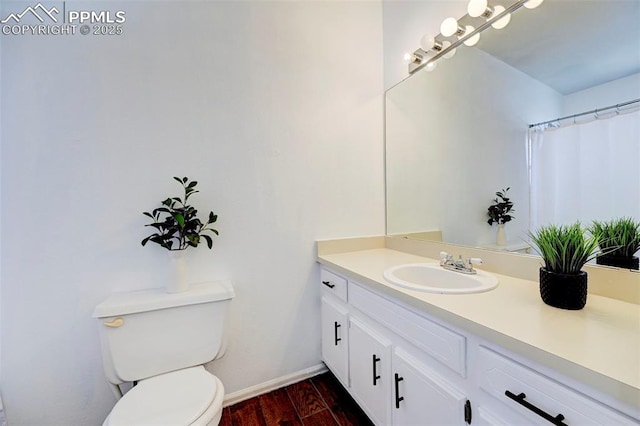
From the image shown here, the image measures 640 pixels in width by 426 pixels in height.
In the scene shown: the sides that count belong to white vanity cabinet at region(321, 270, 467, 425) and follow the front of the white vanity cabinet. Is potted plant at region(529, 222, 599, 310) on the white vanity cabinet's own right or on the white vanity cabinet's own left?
on the white vanity cabinet's own left

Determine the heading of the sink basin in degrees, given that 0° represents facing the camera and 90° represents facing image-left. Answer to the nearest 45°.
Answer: approximately 45°

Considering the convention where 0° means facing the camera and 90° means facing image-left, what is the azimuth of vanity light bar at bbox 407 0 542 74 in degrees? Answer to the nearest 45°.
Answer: approximately 45°

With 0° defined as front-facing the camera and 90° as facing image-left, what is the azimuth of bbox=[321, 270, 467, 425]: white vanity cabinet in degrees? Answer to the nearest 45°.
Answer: approximately 45°

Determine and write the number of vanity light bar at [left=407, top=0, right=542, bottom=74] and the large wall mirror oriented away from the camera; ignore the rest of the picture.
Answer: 0

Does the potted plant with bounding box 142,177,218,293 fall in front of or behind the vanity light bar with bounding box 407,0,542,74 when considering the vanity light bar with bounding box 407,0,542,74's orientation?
in front

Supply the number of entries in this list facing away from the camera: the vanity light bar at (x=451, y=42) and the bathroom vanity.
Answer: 0

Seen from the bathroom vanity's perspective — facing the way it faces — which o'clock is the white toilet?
The white toilet is roughly at 1 o'clock from the bathroom vanity.

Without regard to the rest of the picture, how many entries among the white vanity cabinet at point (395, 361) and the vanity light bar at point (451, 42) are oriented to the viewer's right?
0

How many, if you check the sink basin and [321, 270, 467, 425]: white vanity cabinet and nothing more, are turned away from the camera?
0
